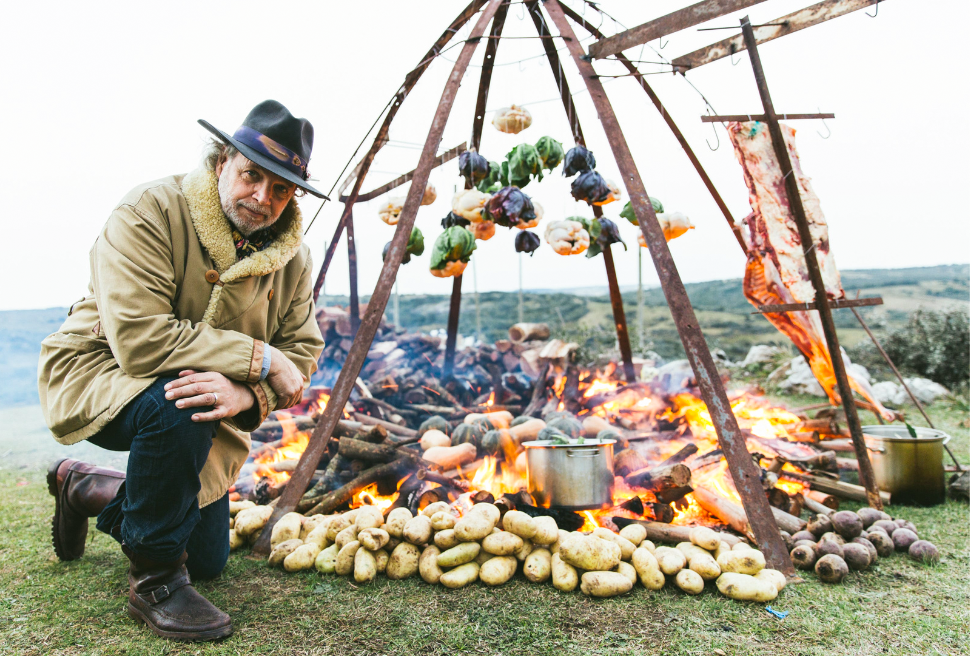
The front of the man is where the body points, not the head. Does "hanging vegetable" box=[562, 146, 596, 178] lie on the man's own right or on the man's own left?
on the man's own left

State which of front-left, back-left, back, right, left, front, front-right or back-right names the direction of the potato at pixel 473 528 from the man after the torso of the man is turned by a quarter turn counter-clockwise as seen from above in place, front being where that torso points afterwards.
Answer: front-right

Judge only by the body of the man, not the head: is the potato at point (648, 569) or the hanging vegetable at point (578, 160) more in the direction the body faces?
the potato

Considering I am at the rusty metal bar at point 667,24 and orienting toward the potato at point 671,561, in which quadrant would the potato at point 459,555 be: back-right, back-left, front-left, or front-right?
front-right

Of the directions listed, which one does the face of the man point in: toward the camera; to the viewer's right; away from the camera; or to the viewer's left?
toward the camera

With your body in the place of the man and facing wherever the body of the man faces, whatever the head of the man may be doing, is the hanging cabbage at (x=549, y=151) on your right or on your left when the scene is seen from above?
on your left

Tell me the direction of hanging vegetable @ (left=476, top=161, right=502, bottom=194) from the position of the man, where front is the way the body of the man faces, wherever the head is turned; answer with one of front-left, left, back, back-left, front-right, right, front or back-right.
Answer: left

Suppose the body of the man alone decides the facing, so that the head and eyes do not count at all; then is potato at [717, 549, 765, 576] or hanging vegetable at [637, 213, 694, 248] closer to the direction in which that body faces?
the potato

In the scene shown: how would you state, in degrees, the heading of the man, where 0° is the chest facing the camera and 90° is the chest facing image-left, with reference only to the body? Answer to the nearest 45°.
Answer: approximately 315°

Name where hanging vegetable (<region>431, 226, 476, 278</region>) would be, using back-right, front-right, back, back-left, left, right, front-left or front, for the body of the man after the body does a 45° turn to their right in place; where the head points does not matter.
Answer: back-left
